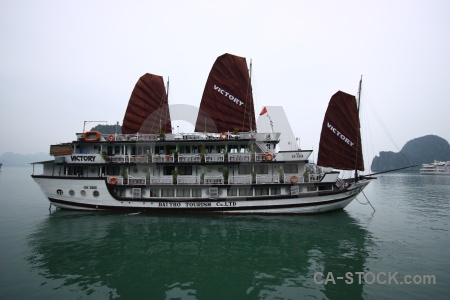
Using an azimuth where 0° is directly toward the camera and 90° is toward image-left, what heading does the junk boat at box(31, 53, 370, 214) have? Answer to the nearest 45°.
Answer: approximately 270°
